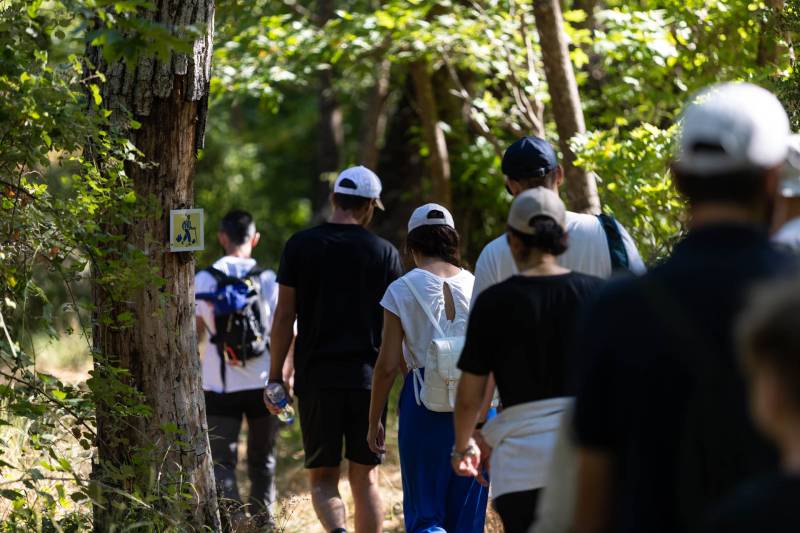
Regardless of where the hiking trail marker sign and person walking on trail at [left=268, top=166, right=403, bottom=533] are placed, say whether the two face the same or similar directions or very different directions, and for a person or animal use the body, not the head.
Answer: very different directions

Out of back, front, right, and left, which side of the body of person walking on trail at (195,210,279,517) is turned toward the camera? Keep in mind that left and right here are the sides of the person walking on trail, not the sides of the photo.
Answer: back

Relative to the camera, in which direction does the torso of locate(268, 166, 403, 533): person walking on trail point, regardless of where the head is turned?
away from the camera

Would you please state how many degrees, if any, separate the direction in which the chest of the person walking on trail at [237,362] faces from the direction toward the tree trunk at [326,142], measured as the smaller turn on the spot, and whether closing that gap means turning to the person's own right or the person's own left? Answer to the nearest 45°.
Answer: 0° — they already face it

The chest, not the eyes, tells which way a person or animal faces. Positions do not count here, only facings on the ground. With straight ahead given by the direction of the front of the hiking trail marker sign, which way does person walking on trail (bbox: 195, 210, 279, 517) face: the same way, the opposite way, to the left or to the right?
the opposite way

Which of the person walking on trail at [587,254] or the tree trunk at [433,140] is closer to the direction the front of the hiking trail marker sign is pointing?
the person walking on trail

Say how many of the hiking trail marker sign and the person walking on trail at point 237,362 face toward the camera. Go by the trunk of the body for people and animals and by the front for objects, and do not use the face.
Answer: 1

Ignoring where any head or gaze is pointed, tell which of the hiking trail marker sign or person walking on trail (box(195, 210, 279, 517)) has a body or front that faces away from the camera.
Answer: the person walking on trail

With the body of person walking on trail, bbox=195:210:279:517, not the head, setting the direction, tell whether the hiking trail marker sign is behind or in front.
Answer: behind

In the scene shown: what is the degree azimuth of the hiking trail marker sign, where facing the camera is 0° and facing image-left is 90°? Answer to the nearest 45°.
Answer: approximately 0°

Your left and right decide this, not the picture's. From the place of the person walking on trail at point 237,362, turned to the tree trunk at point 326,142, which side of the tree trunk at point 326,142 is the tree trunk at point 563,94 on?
right

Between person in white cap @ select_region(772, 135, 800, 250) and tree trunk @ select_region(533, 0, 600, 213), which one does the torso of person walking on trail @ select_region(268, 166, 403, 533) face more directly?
the tree trunk

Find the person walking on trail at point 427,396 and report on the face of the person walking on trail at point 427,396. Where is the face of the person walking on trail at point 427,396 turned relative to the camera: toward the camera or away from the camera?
away from the camera
